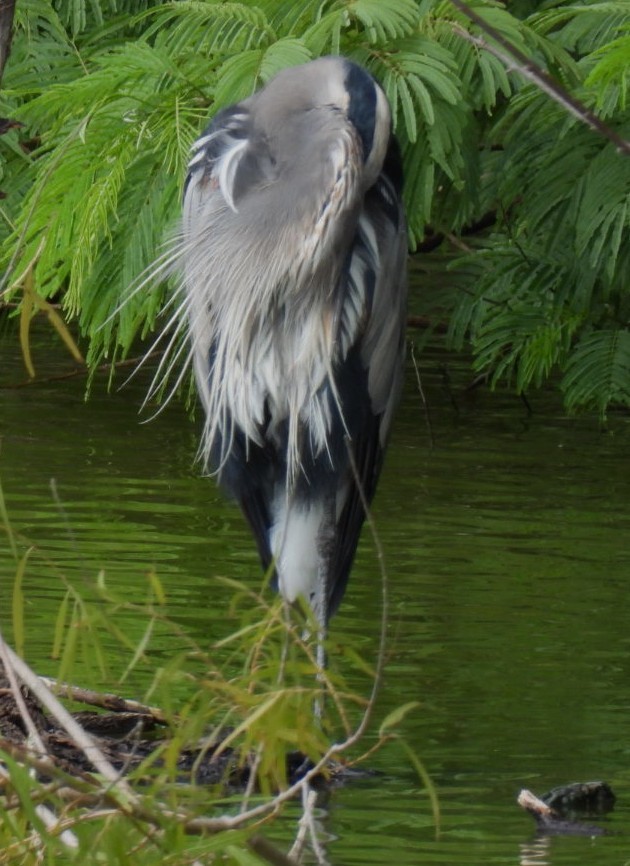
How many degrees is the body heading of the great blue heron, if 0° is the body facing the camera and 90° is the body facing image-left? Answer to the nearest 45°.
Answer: approximately 0°

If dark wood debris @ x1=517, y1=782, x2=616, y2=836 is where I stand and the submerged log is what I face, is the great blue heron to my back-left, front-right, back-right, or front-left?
front-right

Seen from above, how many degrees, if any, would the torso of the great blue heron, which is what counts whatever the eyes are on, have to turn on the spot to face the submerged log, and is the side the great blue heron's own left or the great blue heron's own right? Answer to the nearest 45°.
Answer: approximately 45° to the great blue heron's own right

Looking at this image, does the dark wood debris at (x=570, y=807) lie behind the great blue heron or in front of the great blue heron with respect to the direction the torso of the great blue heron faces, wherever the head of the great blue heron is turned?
in front
